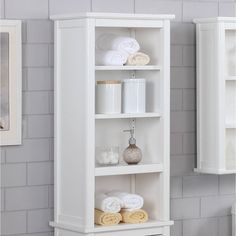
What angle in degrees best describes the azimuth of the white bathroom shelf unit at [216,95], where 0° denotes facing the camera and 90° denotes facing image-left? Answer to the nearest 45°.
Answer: approximately 315°

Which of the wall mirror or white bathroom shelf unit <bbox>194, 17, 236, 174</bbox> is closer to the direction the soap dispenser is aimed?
the wall mirror

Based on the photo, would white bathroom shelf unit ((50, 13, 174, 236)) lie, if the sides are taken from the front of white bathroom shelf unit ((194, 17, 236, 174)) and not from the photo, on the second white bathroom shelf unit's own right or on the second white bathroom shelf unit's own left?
on the second white bathroom shelf unit's own right

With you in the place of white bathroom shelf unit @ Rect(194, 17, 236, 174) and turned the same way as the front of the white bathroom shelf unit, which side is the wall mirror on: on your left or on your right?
on your right

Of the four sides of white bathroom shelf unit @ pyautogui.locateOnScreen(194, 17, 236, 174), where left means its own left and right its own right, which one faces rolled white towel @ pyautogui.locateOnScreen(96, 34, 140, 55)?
right

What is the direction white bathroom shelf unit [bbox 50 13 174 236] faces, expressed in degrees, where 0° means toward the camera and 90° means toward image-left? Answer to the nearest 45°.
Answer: approximately 315°

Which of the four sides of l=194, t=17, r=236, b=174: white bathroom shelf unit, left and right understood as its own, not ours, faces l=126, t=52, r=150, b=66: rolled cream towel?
right

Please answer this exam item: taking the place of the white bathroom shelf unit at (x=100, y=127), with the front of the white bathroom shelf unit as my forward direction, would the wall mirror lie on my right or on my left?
on my right
